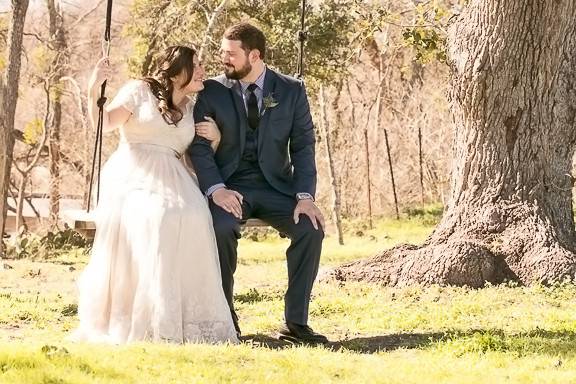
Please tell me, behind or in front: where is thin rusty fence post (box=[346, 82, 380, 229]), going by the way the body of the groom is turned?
behind

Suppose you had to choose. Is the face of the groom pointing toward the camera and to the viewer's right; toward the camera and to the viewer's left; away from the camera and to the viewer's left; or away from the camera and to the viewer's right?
toward the camera and to the viewer's left

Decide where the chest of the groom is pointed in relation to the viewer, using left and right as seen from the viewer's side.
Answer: facing the viewer

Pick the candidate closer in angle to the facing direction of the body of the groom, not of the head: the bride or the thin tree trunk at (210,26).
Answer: the bride

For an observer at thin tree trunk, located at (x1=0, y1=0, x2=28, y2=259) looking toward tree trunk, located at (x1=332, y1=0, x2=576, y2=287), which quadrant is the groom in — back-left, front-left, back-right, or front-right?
front-right

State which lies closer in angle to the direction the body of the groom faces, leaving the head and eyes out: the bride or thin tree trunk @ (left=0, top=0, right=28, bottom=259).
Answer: the bride

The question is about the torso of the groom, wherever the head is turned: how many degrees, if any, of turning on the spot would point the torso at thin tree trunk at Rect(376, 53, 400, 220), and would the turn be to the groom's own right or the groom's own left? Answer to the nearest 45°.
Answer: approximately 180°

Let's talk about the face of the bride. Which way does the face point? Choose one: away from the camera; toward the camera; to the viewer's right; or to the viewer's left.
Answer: to the viewer's right

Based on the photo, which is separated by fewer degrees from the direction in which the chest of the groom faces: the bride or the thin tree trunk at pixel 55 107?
the bride

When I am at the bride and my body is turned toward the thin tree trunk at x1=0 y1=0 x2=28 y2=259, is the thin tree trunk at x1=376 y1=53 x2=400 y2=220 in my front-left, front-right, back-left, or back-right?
front-right

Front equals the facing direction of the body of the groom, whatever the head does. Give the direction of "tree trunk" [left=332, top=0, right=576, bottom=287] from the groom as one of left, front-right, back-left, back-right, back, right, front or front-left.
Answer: back-left

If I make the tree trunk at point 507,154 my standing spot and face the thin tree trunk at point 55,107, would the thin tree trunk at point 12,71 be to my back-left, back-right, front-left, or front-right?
front-left

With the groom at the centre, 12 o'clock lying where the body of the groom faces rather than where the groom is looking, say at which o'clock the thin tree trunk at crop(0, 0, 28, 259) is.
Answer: The thin tree trunk is roughly at 5 o'clock from the groom.

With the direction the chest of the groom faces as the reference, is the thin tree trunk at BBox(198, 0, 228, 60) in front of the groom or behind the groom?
behind

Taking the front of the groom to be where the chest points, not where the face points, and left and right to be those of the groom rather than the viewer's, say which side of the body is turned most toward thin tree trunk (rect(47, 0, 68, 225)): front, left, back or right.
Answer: back
